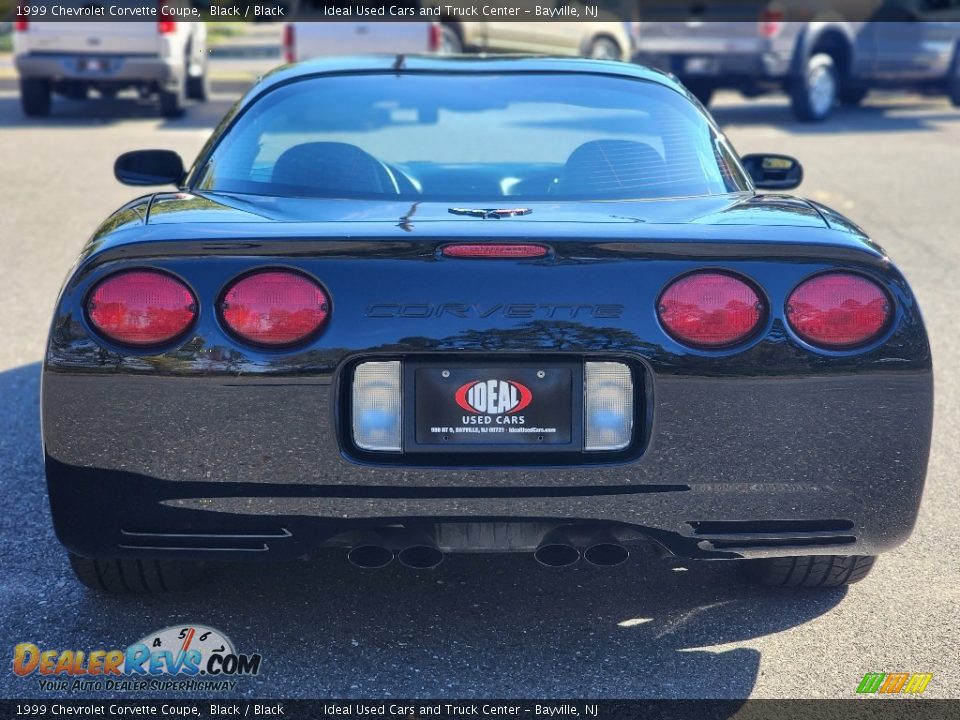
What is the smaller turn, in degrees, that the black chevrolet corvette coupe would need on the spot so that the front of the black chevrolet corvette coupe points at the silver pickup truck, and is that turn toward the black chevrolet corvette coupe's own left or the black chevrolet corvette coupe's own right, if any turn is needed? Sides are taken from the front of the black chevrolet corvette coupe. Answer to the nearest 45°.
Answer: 0° — it already faces it

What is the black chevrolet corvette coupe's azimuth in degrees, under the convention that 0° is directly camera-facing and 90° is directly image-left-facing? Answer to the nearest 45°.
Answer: approximately 180°

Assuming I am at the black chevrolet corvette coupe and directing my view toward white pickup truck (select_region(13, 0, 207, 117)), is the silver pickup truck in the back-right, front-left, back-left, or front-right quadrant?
front-right

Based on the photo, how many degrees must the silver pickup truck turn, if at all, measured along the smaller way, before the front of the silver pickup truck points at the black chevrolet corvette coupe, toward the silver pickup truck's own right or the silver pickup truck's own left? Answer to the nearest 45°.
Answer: approximately 135° to the silver pickup truck's own right

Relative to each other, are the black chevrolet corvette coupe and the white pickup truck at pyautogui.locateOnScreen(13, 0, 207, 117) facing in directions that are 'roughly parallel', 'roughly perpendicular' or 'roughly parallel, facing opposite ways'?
roughly parallel

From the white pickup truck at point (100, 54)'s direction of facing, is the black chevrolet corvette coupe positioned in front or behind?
behind

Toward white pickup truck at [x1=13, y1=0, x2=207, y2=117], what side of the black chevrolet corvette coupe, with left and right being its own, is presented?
front

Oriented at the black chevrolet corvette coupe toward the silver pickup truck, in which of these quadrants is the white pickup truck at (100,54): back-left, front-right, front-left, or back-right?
front-left

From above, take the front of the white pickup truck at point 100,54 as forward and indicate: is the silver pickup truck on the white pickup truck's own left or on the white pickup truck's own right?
on the white pickup truck's own right

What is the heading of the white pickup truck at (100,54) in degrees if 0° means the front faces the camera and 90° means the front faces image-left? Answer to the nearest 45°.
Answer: approximately 180°

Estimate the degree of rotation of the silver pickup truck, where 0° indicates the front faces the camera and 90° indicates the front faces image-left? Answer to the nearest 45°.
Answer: approximately 225°

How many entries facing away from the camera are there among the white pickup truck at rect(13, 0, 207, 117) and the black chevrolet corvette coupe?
2
